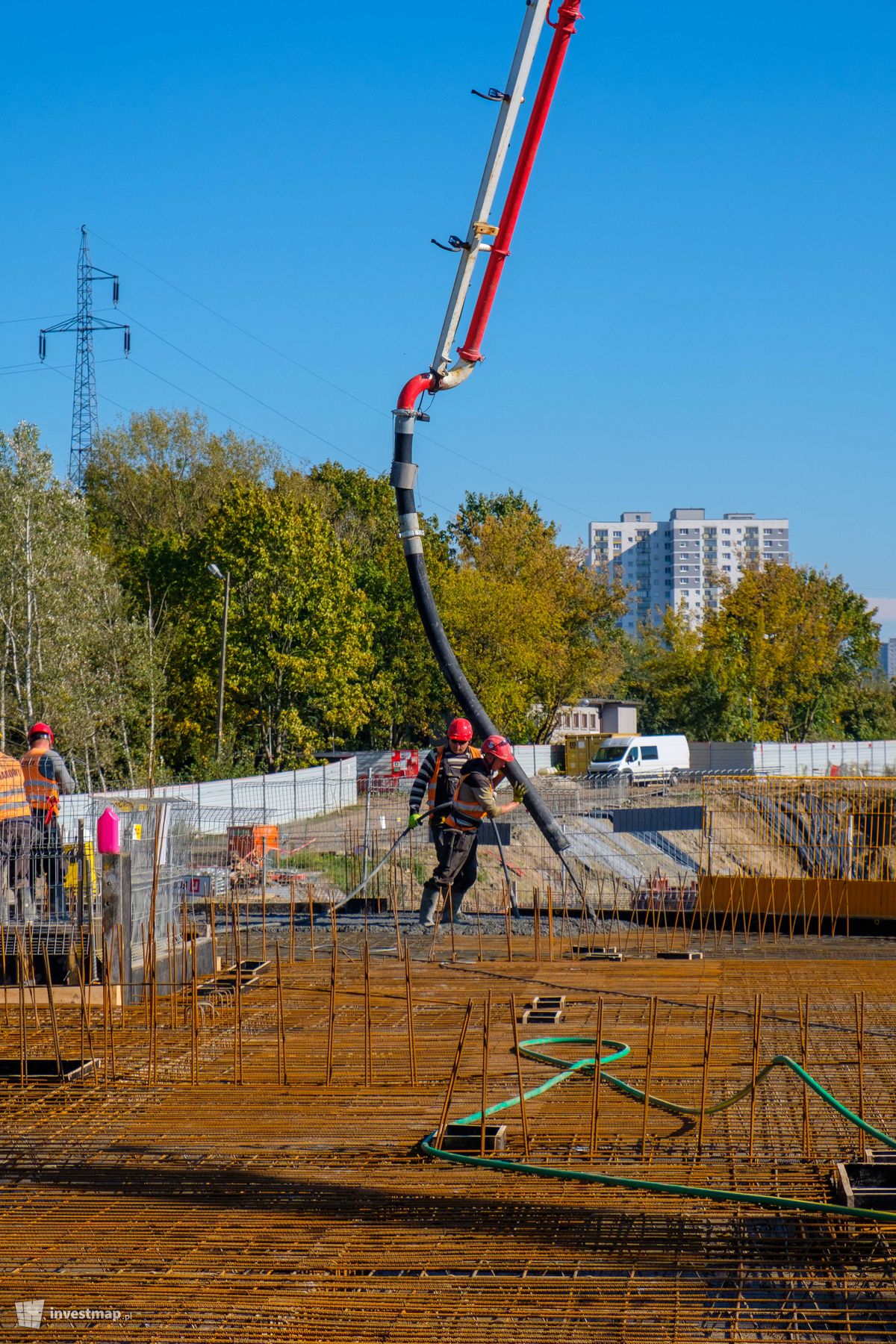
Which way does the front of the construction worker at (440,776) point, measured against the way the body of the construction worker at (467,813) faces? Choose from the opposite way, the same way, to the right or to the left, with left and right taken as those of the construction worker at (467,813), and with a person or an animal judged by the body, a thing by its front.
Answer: to the right

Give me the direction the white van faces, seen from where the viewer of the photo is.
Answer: facing the viewer and to the left of the viewer

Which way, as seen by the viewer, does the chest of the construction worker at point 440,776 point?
toward the camera

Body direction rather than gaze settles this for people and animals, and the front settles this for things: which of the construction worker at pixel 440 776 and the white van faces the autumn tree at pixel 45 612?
the white van

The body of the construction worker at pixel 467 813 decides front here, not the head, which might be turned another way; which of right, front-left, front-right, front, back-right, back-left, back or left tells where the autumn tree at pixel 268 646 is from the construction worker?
left

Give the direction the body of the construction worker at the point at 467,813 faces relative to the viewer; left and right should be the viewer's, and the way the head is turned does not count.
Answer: facing to the right of the viewer

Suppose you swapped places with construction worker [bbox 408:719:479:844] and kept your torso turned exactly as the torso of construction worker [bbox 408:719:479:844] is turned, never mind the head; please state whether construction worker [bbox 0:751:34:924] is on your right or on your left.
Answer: on your right

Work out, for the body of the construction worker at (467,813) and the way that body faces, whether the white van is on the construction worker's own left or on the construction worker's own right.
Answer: on the construction worker's own left

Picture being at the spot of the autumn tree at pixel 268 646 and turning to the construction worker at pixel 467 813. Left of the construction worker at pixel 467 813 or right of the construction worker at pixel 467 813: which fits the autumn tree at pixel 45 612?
right

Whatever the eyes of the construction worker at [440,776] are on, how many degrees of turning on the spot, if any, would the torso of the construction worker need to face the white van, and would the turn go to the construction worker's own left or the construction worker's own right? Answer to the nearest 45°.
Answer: approximately 180°

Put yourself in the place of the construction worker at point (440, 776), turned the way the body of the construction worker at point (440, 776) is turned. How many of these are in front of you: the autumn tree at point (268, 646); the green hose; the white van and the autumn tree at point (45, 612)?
1

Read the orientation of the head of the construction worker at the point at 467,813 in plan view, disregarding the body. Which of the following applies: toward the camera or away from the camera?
toward the camera

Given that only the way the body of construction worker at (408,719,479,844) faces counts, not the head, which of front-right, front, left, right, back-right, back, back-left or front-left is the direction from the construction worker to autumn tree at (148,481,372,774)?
back

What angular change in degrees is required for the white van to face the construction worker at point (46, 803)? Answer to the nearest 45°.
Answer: approximately 45° to its left

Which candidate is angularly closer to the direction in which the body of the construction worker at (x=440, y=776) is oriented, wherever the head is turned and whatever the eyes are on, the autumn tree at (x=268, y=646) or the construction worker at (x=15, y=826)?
the construction worker

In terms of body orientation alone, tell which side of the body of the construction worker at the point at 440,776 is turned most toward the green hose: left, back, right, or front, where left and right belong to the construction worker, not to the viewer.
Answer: front
